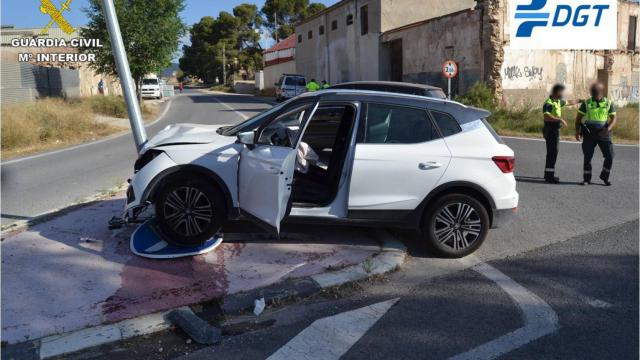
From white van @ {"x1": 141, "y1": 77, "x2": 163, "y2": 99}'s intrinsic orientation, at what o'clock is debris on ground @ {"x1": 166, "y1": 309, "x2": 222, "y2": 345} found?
The debris on ground is roughly at 12 o'clock from the white van.

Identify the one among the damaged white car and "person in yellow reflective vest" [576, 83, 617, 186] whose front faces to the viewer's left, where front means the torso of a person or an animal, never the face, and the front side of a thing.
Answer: the damaged white car

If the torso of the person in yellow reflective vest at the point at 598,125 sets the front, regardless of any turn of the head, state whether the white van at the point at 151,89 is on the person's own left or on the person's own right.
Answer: on the person's own right

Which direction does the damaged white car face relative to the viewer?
to the viewer's left

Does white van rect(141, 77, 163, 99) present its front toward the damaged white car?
yes

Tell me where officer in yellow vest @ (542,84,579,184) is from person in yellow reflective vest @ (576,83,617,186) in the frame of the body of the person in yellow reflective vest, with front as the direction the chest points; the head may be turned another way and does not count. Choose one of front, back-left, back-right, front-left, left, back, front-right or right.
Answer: right

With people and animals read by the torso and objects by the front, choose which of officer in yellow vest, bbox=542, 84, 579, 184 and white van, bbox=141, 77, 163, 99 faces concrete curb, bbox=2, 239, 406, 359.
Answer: the white van

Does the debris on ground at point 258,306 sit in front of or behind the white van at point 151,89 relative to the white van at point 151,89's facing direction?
in front

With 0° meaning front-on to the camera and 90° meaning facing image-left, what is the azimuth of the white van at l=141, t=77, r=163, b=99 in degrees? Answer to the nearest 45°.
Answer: approximately 0°

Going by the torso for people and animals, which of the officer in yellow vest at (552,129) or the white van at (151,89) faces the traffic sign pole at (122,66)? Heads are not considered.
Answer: the white van
